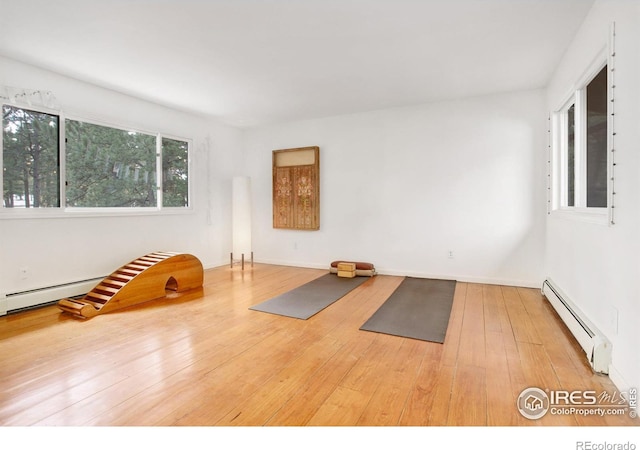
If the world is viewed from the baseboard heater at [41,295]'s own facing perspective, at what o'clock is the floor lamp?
The floor lamp is roughly at 10 o'clock from the baseboard heater.

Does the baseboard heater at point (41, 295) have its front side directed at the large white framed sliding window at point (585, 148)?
yes

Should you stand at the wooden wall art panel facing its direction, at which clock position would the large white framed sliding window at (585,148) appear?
The large white framed sliding window is roughly at 9 o'clock from the wooden wall art panel.

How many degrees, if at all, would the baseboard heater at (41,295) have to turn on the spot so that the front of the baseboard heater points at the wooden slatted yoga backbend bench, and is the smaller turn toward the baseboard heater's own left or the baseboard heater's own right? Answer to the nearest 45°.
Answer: approximately 45° to the baseboard heater's own left

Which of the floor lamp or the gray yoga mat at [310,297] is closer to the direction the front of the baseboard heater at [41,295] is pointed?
the gray yoga mat

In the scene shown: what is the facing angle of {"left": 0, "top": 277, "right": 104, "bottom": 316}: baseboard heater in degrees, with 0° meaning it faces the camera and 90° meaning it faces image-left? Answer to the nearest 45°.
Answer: approximately 315°

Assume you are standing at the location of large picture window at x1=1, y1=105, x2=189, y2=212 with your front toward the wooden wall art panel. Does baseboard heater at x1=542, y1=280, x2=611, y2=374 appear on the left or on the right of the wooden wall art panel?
right

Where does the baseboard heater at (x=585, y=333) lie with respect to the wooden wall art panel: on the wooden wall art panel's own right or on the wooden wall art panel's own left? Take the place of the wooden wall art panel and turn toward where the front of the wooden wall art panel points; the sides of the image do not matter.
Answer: on the wooden wall art panel's own left

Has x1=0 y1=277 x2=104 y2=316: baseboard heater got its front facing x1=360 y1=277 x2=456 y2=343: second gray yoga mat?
yes
